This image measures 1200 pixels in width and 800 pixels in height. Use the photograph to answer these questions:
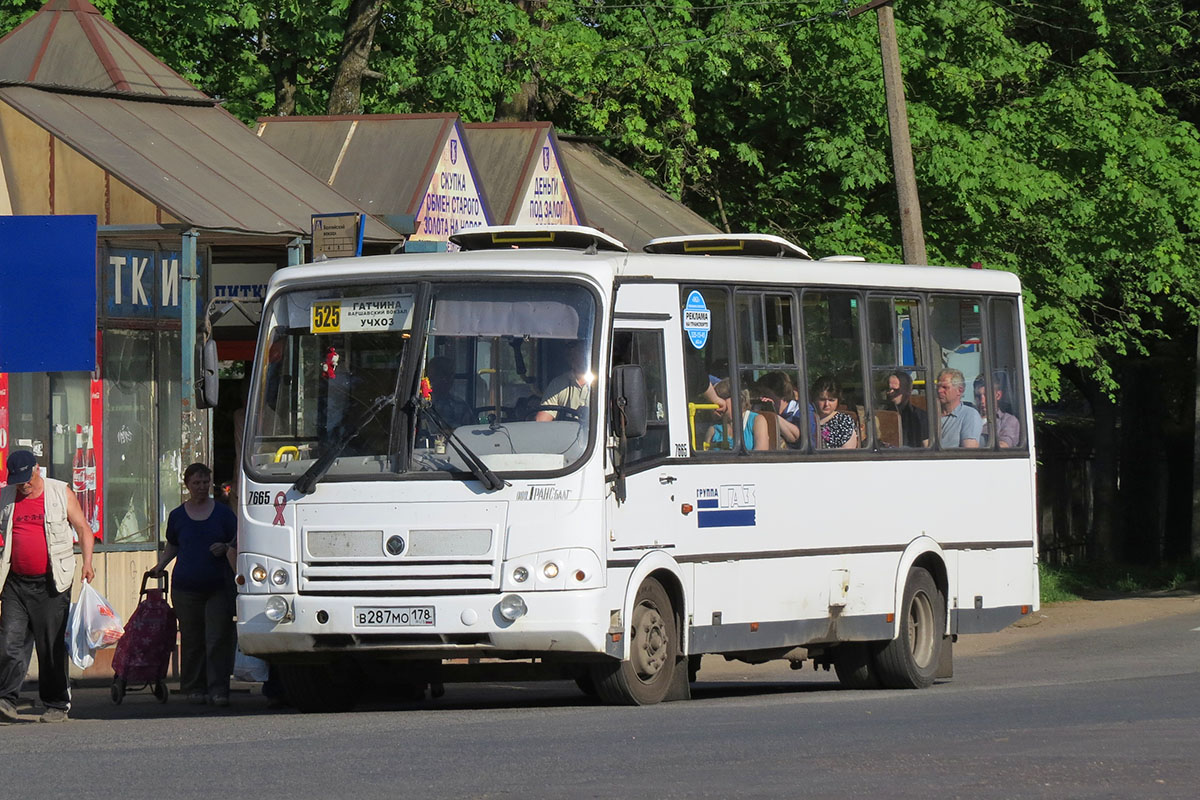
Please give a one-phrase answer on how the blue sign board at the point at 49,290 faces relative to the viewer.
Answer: facing the viewer

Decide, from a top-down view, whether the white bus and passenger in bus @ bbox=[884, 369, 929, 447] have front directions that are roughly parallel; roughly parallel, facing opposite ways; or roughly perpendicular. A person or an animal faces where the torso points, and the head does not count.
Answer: roughly parallel

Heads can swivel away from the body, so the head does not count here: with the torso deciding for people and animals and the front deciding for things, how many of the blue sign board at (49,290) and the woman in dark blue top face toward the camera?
2

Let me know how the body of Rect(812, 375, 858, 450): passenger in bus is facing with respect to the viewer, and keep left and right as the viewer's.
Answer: facing the viewer and to the left of the viewer

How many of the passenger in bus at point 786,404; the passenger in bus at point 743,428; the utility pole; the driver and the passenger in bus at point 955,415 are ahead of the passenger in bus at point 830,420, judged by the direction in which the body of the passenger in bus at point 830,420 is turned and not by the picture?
3

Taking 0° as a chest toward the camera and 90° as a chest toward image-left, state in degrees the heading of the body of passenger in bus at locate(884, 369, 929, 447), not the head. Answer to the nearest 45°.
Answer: approximately 45°

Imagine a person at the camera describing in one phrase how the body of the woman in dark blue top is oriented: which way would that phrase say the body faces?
toward the camera

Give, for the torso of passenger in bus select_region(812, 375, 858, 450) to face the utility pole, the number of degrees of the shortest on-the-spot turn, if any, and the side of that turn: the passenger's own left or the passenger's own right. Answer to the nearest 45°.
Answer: approximately 135° to the passenger's own right

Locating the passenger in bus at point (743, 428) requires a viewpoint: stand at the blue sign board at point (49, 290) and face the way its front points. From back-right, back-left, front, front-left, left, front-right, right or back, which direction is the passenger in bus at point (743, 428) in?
front-left
